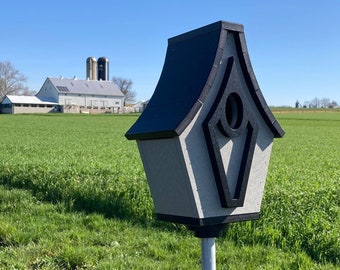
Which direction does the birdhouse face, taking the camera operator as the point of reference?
facing the viewer and to the right of the viewer
